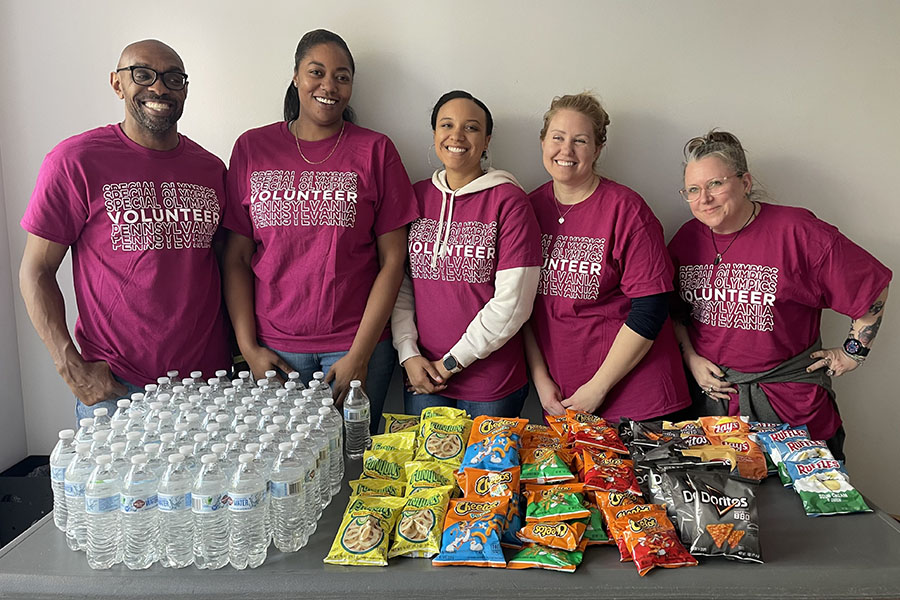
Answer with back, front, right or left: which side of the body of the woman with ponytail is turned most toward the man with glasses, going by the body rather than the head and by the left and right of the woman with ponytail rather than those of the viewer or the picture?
right

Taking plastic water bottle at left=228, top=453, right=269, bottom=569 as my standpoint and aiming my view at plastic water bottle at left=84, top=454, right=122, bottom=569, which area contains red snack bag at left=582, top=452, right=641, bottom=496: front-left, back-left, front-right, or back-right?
back-right
